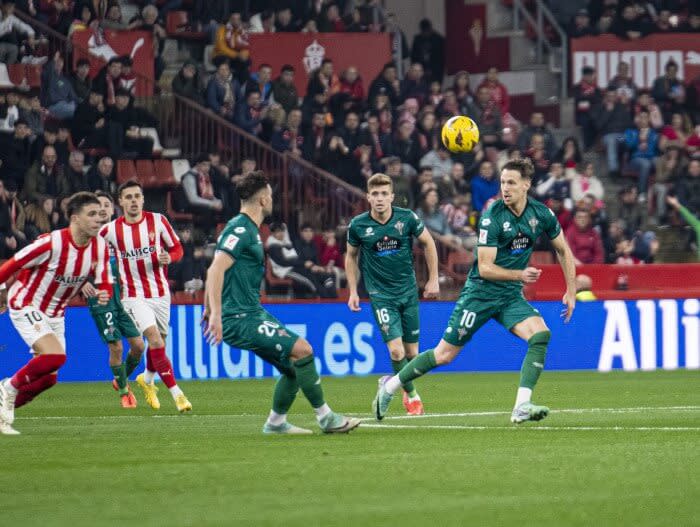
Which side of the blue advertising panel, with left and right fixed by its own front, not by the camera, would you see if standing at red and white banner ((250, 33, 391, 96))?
back

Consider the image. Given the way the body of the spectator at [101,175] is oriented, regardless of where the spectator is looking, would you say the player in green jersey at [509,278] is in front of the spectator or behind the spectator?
in front

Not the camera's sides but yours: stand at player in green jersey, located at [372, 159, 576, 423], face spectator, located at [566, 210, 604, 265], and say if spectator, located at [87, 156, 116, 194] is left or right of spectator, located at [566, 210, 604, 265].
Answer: left

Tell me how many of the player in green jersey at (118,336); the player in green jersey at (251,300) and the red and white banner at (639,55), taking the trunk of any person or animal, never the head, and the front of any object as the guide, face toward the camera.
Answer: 2

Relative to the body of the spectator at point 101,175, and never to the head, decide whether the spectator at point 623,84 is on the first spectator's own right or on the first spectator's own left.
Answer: on the first spectator's own left

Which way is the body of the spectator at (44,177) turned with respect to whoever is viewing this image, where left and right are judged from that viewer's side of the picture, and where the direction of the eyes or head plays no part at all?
facing the viewer and to the right of the viewer

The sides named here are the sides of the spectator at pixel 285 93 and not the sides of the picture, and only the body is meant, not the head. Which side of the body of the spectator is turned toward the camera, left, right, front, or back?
front

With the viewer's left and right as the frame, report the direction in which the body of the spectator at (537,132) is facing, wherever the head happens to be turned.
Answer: facing the viewer

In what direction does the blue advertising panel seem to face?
toward the camera

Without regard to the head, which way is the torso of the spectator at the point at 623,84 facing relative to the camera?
toward the camera

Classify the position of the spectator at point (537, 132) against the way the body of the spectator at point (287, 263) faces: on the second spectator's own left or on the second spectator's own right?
on the second spectator's own left

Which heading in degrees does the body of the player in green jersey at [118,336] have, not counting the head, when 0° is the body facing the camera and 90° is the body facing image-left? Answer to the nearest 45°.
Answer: approximately 0°

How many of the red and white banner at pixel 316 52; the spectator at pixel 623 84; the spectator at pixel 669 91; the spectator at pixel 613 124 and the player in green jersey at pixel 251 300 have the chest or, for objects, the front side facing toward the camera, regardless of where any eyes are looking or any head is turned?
4

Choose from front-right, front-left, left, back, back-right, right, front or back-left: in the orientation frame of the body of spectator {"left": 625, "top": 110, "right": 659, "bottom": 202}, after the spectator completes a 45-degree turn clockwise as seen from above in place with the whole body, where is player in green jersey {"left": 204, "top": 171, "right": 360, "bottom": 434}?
front-left

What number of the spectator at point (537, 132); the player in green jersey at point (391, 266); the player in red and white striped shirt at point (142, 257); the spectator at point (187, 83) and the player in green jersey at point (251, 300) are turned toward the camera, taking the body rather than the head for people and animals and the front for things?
4
